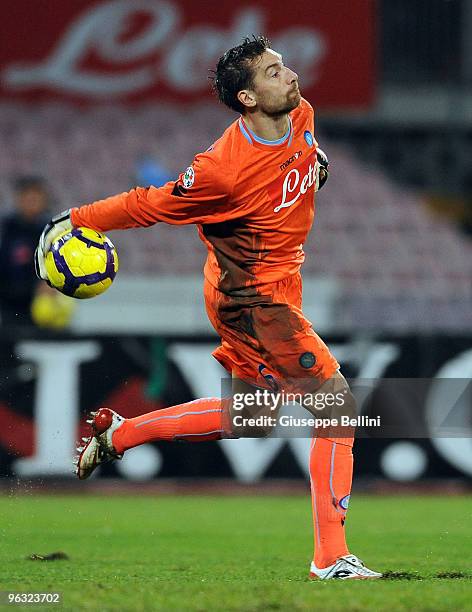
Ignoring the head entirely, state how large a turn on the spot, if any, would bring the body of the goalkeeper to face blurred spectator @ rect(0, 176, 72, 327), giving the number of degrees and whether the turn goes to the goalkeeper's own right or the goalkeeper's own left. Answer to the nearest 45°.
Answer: approximately 135° to the goalkeeper's own left

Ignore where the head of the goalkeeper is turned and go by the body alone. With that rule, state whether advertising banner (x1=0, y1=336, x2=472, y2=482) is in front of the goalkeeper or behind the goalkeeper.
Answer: behind

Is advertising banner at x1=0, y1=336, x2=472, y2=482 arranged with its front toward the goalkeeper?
yes

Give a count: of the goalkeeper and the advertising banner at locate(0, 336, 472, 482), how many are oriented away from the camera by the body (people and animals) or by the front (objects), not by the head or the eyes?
0

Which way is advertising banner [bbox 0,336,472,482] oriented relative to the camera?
toward the camera

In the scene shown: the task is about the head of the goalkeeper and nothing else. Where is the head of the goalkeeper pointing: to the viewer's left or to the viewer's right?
to the viewer's right

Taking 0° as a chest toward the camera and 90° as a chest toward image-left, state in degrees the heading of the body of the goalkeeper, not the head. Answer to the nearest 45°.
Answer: approximately 315°

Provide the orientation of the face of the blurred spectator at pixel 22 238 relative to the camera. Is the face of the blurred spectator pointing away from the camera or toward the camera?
toward the camera

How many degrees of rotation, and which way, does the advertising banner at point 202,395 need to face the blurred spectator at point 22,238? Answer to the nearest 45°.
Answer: approximately 90° to its right
